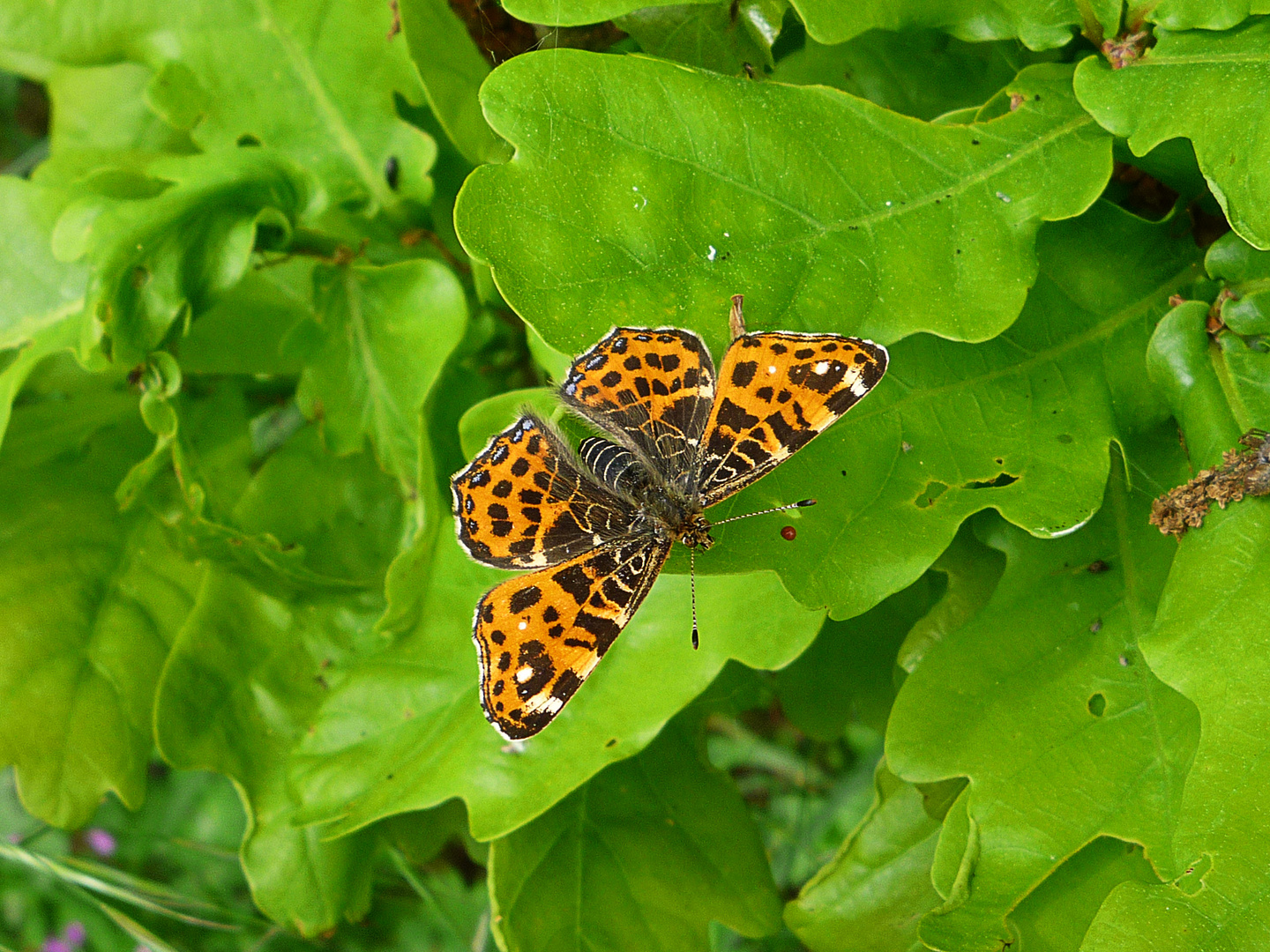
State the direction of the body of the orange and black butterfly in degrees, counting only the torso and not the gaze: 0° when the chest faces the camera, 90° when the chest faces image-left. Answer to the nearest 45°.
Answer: approximately 315°

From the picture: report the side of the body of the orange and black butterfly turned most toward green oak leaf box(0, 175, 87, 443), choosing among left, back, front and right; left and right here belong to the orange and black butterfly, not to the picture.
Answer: back

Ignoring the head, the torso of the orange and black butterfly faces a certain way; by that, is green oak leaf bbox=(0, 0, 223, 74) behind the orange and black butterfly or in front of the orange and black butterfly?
behind

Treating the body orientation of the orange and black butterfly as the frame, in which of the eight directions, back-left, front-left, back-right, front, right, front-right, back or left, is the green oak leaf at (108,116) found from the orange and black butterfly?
back
